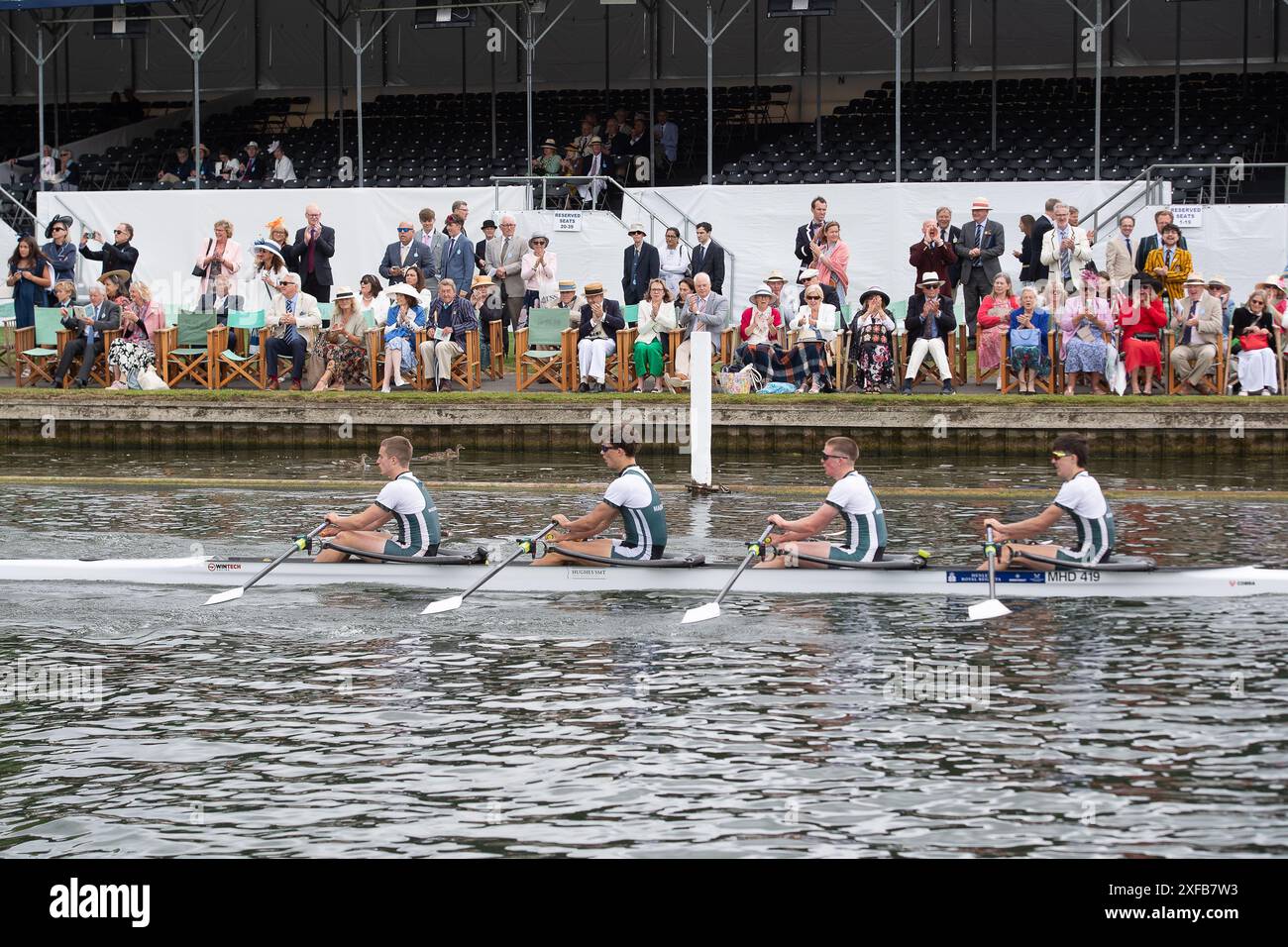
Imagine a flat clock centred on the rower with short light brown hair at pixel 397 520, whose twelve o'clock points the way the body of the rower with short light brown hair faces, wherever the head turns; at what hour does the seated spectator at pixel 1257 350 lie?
The seated spectator is roughly at 5 o'clock from the rower with short light brown hair.

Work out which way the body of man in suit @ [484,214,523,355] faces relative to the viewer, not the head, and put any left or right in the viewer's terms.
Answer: facing the viewer

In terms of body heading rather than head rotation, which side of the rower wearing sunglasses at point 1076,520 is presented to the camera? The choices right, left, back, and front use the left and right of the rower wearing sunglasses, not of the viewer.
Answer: left

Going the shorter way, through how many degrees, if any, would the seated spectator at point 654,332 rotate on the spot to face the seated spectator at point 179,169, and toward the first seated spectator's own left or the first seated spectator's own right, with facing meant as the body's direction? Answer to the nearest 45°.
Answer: approximately 135° to the first seated spectator's own right

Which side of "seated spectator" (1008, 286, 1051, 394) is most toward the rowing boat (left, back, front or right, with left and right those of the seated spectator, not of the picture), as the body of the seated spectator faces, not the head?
front

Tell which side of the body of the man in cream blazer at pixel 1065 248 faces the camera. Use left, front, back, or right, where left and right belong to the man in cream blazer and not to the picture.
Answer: front

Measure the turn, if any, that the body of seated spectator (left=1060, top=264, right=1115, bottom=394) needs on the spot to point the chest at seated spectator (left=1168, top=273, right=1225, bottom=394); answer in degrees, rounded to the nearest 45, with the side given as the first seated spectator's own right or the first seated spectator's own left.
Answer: approximately 90° to the first seated spectator's own left

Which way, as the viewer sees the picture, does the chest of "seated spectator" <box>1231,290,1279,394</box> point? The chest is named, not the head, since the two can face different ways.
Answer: toward the camera

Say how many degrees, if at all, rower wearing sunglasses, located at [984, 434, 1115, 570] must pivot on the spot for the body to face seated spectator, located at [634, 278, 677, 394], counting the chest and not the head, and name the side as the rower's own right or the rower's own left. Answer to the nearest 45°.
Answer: approximately 45° to the rower's own right

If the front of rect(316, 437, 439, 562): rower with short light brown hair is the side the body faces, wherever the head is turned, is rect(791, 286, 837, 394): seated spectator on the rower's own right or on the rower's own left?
on the rower's own right

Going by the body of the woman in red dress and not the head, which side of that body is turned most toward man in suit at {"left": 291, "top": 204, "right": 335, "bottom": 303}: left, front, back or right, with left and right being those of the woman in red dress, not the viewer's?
right

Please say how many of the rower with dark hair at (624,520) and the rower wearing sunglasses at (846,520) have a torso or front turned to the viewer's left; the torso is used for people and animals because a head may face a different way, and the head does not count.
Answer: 2

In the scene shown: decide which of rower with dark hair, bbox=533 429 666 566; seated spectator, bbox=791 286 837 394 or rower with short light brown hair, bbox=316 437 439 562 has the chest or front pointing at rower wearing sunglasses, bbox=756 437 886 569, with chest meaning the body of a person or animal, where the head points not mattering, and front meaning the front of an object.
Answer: the seated spectator
